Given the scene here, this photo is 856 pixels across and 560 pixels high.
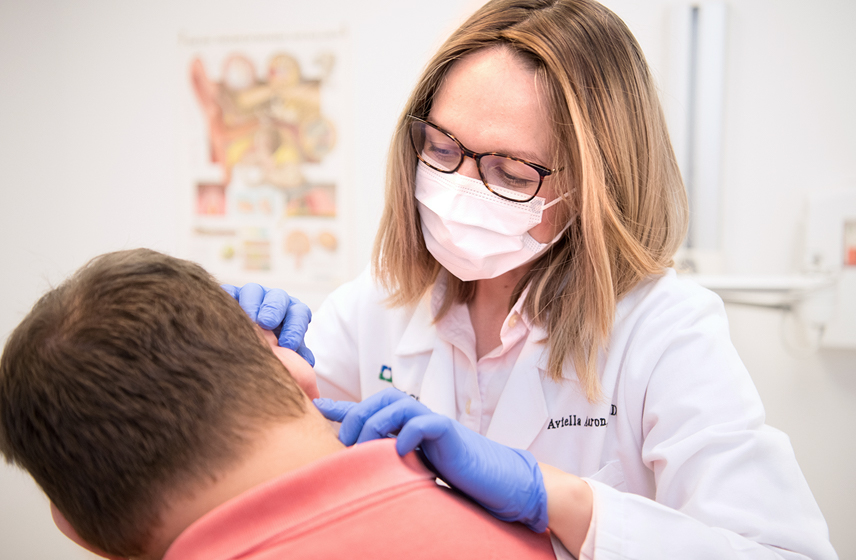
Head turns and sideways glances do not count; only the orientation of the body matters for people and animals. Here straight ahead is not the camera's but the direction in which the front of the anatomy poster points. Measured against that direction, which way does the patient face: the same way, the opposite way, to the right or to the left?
the opposite way

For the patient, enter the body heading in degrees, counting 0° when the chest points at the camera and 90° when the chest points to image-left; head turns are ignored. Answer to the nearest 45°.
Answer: approximately 180°

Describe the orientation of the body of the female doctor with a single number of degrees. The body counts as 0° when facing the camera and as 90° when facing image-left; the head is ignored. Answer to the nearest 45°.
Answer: approximately 45°

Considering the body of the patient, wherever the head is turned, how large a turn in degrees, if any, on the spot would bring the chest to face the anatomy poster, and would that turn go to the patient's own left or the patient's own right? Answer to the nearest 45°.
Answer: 0° — they already face it

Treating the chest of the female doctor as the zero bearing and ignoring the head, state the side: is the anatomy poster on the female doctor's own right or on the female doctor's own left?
on the female doctor's own right

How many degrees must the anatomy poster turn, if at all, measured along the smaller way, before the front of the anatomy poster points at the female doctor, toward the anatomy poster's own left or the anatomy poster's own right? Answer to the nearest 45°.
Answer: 0° — it already faces them

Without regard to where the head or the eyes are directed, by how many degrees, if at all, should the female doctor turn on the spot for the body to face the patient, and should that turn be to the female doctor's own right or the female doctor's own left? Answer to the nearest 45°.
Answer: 0° — they already face them

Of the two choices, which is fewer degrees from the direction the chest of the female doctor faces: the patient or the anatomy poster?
the patient

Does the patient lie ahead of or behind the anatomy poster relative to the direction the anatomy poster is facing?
ahead

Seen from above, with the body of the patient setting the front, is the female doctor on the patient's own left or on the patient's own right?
on the patient's own right
